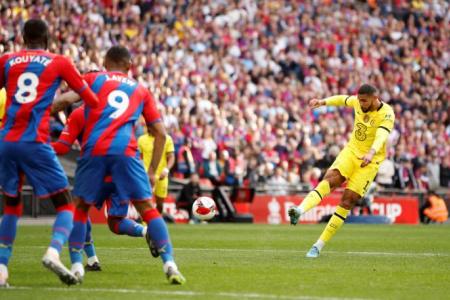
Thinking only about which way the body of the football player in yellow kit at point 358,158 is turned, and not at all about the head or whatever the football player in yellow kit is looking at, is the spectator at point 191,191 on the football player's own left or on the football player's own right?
on the football player's own right

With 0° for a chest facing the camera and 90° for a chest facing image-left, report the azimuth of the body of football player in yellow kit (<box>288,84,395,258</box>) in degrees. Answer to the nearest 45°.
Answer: approximately 45°

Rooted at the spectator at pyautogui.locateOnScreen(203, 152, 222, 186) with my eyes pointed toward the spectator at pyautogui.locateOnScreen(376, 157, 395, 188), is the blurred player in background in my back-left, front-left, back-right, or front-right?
back-right

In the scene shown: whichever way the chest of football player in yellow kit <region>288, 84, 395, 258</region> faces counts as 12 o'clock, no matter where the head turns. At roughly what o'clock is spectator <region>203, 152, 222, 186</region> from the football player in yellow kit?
The spectator is roughly at 4 o'clock from the football player in yellow kit.

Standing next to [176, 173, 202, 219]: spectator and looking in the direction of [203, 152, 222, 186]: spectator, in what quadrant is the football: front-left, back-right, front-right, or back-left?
back-right

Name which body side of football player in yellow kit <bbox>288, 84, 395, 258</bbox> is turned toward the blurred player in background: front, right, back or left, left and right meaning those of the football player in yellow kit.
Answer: right

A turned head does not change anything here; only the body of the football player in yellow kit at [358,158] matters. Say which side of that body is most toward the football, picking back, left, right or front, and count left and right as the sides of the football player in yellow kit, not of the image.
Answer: right

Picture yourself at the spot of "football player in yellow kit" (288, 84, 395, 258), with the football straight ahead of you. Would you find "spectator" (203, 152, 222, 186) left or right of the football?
right
